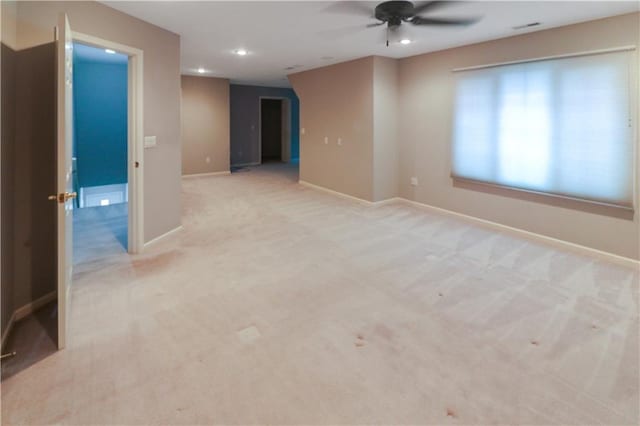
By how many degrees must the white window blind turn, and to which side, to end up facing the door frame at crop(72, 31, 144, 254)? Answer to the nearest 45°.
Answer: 0° — it already faces it

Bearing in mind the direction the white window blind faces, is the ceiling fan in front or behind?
in front

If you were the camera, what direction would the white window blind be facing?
facing the viewer and to the left of the viewer
